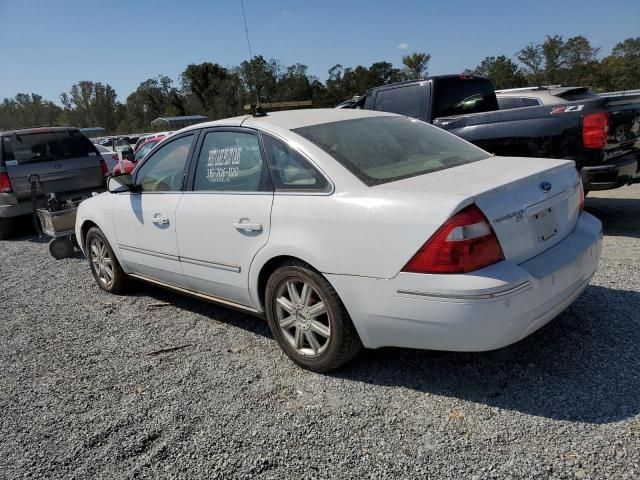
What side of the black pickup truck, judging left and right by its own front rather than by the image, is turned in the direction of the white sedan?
left

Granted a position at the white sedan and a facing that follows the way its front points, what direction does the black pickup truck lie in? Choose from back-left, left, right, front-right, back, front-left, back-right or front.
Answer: right

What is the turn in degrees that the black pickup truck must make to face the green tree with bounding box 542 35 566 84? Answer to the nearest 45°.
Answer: approximately 45° to its right

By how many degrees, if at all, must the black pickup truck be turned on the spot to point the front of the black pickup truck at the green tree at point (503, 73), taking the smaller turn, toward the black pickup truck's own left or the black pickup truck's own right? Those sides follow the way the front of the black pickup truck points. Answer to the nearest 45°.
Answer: approximately 45° to the black pickup truck's own right

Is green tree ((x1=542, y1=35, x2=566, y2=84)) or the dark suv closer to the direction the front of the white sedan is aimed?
the dark suv

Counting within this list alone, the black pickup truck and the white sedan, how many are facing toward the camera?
0

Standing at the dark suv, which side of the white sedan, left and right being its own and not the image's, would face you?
front

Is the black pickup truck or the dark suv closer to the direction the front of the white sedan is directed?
the dark suv

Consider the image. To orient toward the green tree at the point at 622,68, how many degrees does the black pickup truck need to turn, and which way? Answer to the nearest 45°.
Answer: approximately 45° to its right

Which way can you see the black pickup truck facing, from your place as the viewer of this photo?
facing away from the viewer and to the left of the viewer

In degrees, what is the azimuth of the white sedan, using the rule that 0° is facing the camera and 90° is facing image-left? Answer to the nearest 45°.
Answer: approximately 135°

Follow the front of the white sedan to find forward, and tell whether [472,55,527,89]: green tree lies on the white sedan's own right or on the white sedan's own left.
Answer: on the white sedan's own right
